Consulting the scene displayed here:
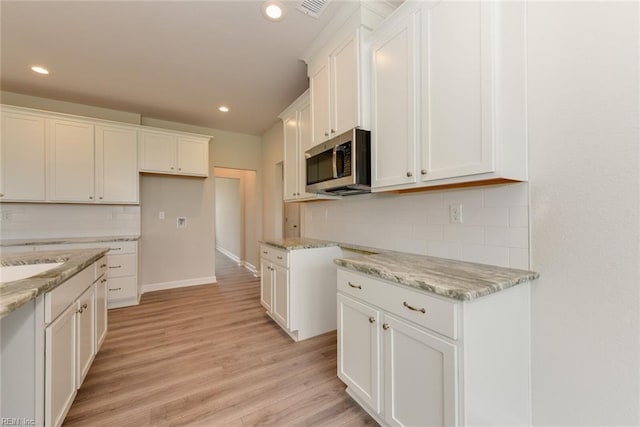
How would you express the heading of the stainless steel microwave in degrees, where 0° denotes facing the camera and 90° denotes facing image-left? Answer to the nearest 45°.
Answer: approximately 45°

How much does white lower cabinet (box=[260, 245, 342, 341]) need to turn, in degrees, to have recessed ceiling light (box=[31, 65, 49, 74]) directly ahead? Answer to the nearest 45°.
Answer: approximately 45° to its right
